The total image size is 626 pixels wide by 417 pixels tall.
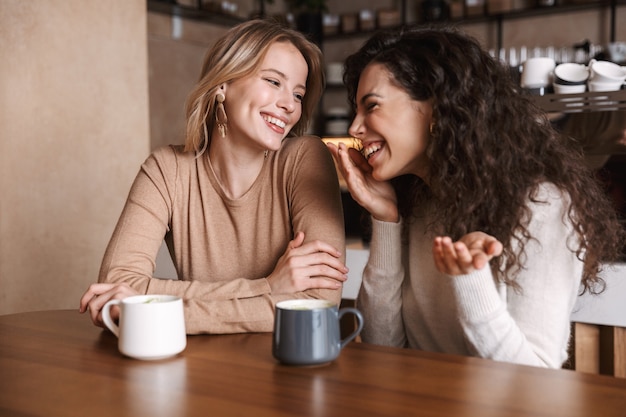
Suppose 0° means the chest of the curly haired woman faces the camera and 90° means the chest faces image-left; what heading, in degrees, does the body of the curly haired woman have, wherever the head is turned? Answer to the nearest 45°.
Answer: approximately 45°

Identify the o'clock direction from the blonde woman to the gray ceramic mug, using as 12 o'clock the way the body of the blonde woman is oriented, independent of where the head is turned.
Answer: The gray ceramic mug is roughly at 12 o'clock from the blonde woman.

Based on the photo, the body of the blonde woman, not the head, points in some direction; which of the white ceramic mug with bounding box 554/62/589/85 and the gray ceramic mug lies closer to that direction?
the gray ceramic mug

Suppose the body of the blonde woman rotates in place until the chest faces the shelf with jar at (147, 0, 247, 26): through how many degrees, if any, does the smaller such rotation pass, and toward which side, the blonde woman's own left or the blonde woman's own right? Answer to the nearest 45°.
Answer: approximately 180°

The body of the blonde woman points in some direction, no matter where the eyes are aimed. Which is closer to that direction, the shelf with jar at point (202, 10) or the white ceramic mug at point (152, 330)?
the white ceramic mug

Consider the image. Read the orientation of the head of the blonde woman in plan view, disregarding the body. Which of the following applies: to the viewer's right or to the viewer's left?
to the viewer's right

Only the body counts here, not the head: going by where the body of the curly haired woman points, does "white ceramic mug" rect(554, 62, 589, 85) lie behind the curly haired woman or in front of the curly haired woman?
behind

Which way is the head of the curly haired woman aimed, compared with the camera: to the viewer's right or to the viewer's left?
to the viewer's left

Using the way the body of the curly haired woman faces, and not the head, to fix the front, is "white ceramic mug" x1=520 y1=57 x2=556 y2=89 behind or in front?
behind
